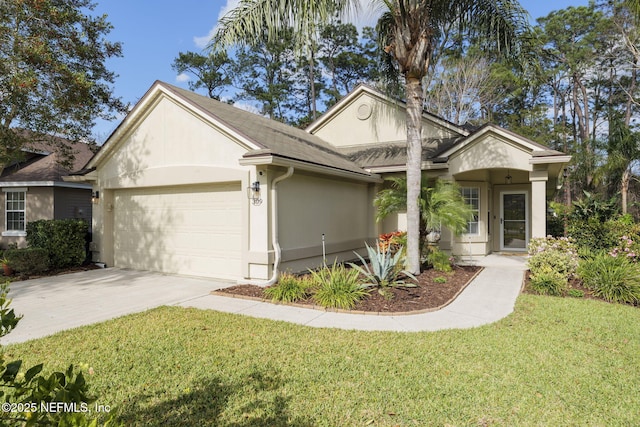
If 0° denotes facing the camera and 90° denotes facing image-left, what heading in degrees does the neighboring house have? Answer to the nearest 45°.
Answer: approximately 45°

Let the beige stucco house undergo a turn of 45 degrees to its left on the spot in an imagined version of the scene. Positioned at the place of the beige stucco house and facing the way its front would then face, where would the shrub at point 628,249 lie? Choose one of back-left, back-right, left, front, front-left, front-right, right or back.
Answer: left

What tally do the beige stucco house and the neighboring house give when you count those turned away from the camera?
0

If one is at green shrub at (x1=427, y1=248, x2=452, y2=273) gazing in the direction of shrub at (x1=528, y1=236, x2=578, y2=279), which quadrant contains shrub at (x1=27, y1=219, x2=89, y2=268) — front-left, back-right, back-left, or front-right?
back-right

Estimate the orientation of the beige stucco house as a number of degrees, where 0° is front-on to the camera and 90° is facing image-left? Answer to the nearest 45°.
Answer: approximately 45°

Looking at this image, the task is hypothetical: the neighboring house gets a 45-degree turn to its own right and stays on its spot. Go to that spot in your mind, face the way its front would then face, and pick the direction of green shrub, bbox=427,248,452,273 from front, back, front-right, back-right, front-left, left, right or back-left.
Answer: back-left

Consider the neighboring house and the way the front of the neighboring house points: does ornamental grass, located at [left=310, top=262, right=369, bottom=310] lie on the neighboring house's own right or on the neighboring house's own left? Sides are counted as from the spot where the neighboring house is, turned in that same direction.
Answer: on the neighboring house's own left

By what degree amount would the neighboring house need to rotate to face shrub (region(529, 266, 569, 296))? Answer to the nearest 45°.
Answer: approximately 90° to its left

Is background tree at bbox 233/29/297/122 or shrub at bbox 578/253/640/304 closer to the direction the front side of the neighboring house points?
the shrub

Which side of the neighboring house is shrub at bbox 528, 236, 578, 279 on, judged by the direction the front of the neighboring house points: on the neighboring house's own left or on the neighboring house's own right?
on the neighboring house's own left

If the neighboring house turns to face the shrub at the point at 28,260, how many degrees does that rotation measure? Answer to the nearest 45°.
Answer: approximately 45° to its left

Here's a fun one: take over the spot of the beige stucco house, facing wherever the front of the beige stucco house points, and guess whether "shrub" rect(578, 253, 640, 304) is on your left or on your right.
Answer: on your left
